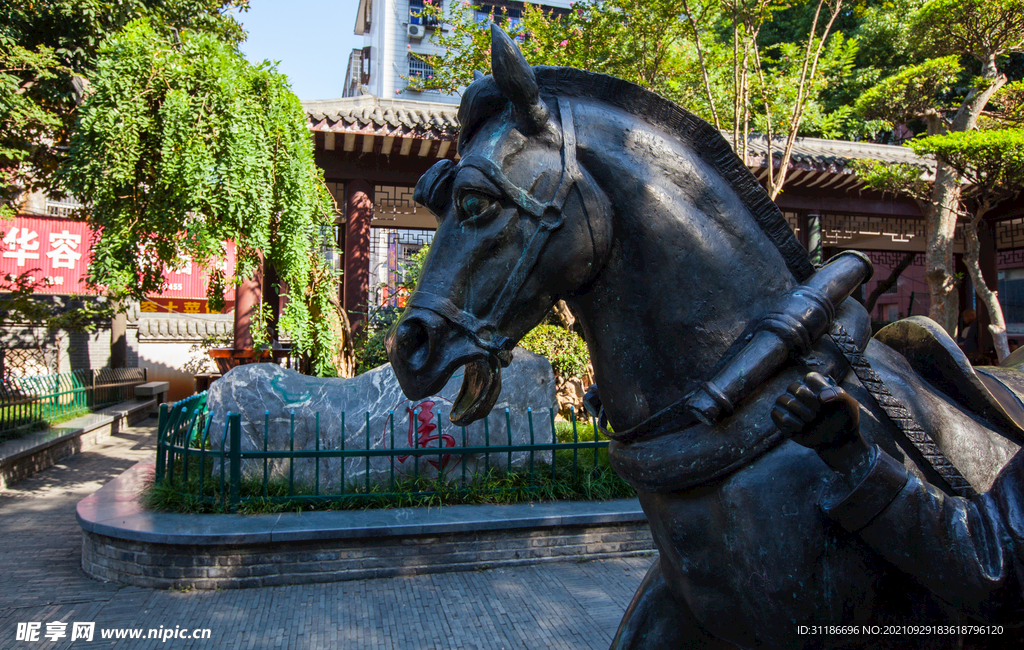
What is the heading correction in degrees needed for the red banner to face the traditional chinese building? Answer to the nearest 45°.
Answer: approximately 45° to its left

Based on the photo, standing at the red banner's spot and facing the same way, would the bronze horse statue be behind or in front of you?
in front

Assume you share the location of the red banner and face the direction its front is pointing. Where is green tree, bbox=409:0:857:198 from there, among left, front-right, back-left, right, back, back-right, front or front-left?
front-left

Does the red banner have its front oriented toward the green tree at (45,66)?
yes

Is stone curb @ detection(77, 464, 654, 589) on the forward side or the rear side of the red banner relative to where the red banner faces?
on the forward side

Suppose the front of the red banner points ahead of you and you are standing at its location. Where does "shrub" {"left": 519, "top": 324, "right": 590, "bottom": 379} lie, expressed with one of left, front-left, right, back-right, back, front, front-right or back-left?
front-left

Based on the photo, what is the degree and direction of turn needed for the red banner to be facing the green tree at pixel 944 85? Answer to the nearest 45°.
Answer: approximately 45° to its left

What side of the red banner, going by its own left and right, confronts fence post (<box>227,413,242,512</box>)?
front

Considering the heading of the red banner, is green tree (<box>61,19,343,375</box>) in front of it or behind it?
in front

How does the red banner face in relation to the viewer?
toward the camera

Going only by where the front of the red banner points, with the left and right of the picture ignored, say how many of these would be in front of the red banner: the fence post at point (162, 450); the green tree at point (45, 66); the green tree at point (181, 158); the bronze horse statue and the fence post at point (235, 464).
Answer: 5

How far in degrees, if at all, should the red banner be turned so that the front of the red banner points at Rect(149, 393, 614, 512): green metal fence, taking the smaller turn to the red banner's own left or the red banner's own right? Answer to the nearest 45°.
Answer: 0° — it already faces it
